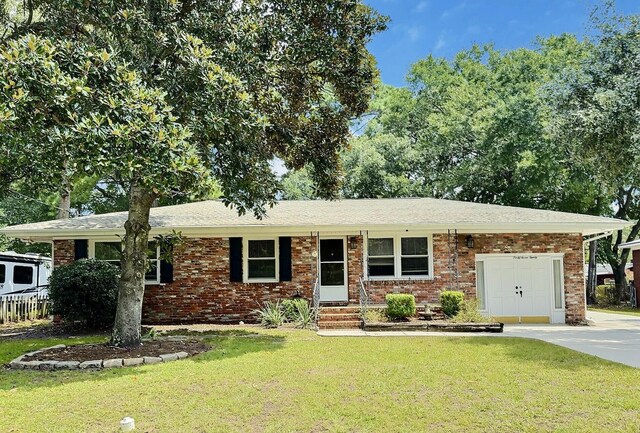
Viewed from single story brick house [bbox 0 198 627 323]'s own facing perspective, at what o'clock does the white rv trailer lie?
The white rv trailer is roughly at 4 o'clock from the single story brick house.

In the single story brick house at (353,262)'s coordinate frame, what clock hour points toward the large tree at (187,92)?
The large tree is roughly at 1 o'clock from the single story brick house.

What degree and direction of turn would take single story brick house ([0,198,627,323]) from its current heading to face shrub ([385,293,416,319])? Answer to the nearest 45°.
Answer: approximately 45° to its left

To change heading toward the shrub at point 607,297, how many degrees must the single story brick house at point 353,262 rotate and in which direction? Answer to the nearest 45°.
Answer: approximately 135° to its left

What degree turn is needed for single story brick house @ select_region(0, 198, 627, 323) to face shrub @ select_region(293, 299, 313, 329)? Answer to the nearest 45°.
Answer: approximately 45° to its right

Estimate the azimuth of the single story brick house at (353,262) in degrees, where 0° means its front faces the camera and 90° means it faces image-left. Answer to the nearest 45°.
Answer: approximately 0°
